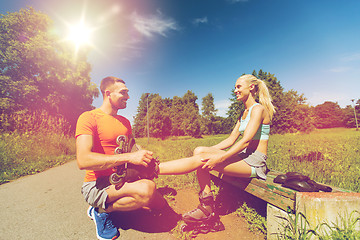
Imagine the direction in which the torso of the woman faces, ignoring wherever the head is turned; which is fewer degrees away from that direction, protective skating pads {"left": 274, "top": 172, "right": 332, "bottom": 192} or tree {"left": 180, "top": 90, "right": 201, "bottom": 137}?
the tree

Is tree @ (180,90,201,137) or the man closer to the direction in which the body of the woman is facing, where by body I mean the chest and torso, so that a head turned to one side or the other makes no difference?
the man

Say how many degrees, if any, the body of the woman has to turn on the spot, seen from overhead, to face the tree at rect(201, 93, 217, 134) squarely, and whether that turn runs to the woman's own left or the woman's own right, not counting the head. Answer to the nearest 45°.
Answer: approximately 90° to the woman's own right

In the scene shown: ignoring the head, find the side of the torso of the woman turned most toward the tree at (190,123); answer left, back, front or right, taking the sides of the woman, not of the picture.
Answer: right

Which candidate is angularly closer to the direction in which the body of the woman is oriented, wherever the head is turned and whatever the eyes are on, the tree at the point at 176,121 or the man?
the man

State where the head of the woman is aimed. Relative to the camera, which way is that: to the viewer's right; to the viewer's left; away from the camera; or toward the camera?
to the viewer's left

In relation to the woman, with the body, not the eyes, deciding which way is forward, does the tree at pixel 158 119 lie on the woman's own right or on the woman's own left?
on the woman's own right

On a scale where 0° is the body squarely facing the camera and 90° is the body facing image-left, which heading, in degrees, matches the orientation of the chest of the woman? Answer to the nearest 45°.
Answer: approximately 90°

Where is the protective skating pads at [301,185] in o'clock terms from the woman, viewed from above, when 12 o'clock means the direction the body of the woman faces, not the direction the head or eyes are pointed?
The protective skating pads is roughly at 7 o'clock from the woman.

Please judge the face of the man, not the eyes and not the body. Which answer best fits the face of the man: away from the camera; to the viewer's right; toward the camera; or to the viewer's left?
to the viewer's right
